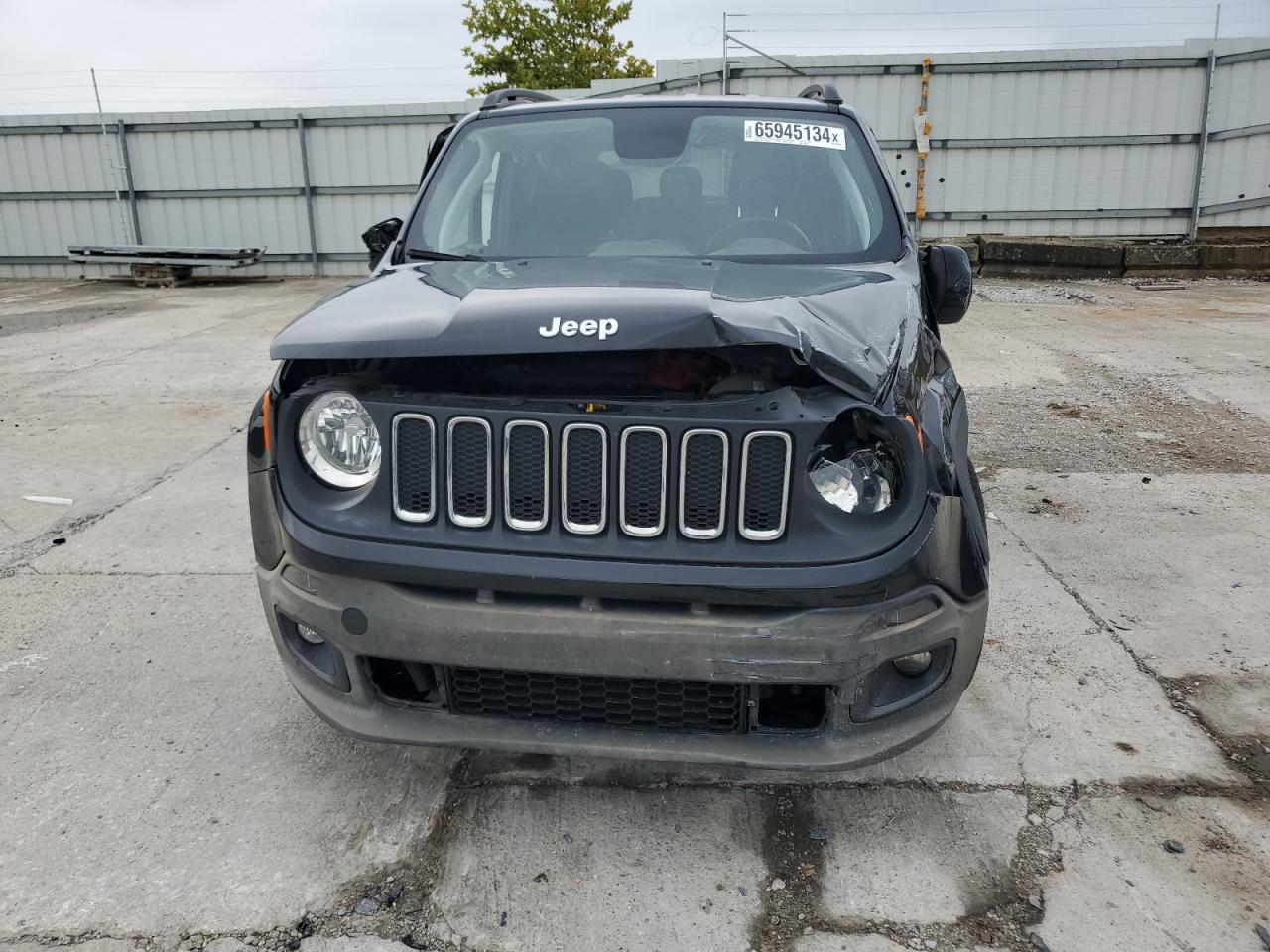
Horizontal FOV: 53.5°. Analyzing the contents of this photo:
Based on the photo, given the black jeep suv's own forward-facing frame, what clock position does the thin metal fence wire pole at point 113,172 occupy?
The thin metal fence wire pole is roughly at 5 o'clock from the black jeep suv.

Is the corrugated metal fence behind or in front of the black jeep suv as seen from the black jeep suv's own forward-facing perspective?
behind

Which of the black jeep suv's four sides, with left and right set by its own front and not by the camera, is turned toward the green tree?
back

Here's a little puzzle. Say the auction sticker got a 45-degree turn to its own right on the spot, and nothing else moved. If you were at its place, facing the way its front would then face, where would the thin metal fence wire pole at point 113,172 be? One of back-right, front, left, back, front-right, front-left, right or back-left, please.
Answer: right

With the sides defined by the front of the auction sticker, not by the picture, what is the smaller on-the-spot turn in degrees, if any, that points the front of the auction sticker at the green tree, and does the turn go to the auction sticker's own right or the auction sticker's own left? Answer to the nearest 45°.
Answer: approximately 180°

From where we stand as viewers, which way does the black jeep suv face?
facing the viewer

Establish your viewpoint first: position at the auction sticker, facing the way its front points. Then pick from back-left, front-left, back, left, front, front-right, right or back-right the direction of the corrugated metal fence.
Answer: back
